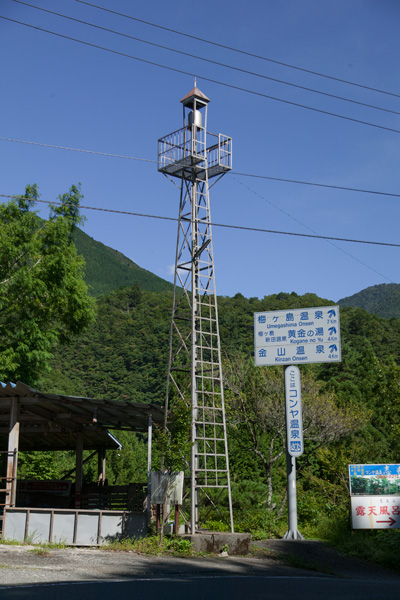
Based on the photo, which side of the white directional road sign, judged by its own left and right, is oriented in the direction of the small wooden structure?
right

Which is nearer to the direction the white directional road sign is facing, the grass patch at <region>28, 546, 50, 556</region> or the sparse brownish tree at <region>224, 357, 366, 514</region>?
the grass patch

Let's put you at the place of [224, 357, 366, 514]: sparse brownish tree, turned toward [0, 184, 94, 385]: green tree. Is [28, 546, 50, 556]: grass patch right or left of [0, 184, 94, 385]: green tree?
left

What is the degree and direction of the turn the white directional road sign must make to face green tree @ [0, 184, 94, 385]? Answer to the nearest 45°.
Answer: approximately 135° to its right

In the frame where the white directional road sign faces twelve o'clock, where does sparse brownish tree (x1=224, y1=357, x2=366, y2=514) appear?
The sparse brownish tree is roughly at 6 o'clock from the white directional road sign.

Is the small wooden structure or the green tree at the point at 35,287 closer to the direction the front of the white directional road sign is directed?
the small wooden structure

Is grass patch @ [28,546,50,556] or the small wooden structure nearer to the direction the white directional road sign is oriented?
the grass patch

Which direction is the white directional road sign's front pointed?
toward the camera

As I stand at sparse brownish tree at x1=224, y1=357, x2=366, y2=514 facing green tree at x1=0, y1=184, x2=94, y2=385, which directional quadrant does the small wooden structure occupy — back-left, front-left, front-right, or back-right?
front-left

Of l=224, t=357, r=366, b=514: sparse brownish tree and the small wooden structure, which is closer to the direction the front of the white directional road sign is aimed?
the small wooden structure

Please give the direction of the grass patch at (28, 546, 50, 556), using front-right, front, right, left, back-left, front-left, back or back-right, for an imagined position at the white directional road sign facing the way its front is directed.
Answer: front-right
